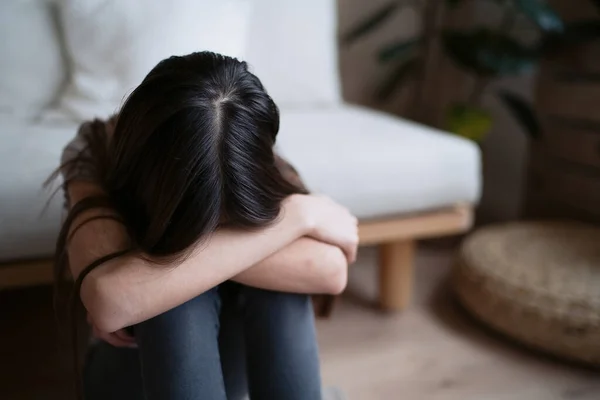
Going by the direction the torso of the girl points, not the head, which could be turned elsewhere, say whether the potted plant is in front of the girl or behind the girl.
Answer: behind

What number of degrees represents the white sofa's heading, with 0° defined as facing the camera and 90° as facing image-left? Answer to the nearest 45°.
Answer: approximately 315°

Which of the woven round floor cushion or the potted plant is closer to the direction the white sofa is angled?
the woven round floor cushion

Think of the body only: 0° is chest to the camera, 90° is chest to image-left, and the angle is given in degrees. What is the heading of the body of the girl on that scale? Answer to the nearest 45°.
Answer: approximately 0°

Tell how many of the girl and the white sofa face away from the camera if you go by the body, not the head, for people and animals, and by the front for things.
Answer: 0

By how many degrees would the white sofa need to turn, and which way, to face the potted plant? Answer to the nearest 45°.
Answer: approximately 90° to its left
